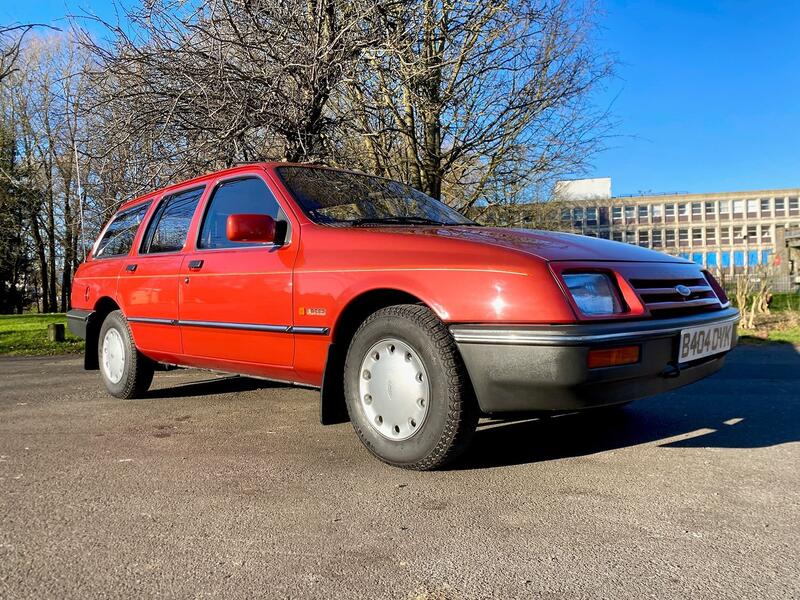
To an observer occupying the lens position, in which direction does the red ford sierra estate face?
facing the viewer and to the right of the viewer

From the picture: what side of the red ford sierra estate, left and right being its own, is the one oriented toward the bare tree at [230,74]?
back
